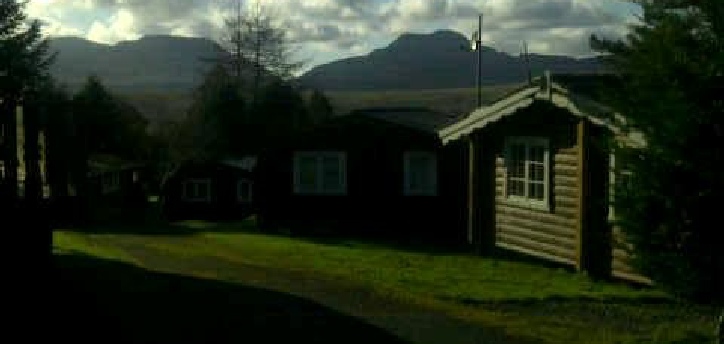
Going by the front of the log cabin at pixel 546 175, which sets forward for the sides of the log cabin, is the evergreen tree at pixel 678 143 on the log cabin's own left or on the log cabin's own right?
on the log cabin's own left

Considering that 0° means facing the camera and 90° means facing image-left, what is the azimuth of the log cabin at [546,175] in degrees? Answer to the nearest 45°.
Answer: approximately 45°

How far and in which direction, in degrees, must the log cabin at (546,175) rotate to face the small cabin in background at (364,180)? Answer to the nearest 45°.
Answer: approximately 90° to its right

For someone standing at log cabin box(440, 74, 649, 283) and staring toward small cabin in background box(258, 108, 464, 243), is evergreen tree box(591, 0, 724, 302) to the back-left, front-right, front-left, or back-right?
back-left
